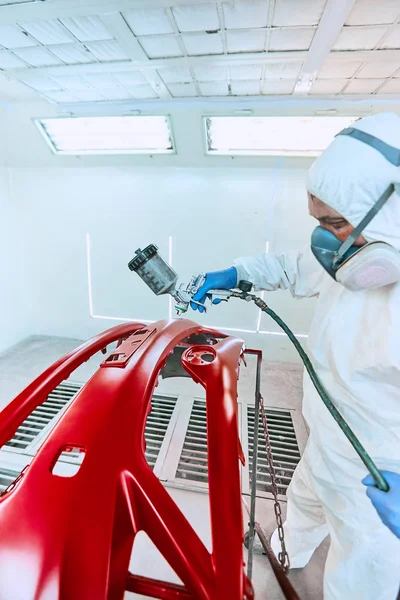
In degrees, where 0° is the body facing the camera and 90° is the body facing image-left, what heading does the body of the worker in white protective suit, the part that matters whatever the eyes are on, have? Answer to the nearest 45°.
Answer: approximately 45°

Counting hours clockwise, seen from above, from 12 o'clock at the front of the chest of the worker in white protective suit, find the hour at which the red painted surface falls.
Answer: The red painted surface is roughly at 12 o'clock from the worker in white protective suit.

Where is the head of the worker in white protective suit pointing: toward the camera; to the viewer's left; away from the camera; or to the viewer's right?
to the viewer's left
